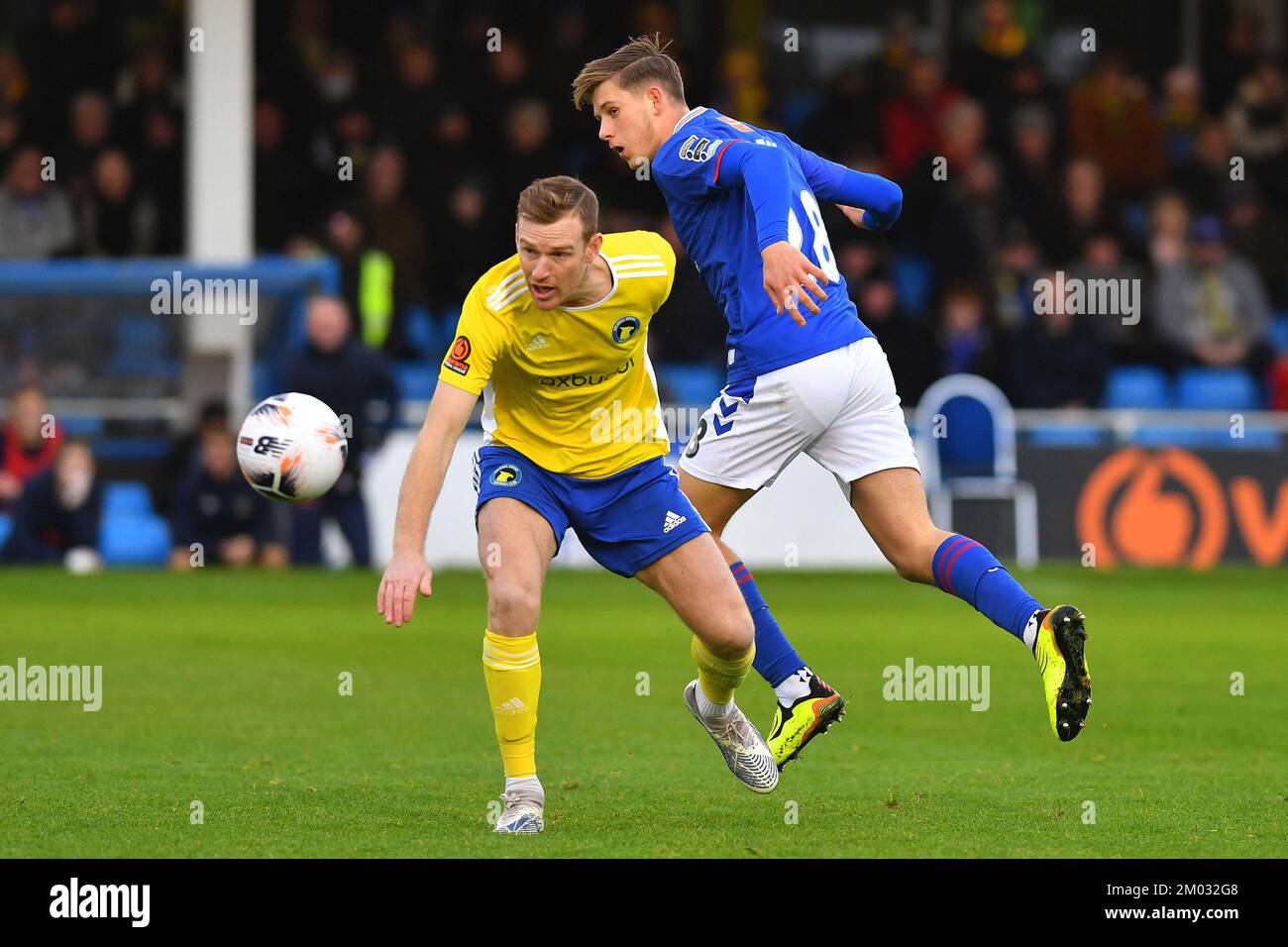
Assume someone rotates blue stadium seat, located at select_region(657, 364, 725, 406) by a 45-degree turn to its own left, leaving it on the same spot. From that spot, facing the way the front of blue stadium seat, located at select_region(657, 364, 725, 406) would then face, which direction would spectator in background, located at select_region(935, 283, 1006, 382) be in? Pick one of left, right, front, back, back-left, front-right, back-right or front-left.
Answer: front-left

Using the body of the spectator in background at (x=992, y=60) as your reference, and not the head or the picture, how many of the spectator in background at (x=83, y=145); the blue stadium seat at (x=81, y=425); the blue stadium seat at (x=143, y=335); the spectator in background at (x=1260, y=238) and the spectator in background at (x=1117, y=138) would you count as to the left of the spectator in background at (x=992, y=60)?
2

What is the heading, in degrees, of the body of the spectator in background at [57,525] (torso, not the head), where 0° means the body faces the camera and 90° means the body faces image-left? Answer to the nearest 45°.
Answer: approximately 0°

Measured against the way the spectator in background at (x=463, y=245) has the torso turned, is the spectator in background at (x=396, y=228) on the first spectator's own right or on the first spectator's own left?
on the first spectator's own right

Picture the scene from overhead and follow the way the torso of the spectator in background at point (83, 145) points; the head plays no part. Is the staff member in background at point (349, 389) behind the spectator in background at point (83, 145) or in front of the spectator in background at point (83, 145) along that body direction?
in front

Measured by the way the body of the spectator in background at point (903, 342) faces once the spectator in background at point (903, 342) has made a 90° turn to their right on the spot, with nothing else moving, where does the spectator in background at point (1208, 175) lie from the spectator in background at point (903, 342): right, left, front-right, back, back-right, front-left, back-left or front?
back-right
